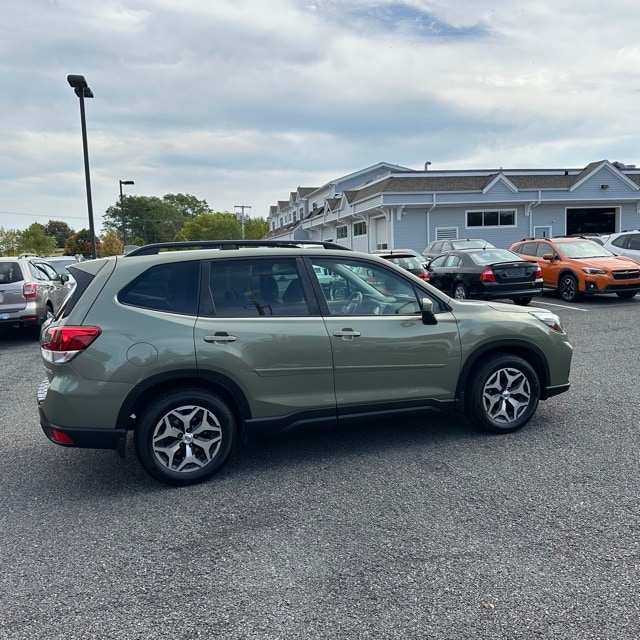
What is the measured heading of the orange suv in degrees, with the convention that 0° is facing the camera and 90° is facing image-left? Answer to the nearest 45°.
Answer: approximately 315°

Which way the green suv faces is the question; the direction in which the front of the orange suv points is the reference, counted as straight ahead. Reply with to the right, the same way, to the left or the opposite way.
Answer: to the left

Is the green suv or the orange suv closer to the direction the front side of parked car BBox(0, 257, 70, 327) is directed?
the orange suv

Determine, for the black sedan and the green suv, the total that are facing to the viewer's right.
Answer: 1

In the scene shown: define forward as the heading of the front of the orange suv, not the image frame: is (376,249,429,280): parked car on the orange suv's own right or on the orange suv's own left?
on the orange suv's own right

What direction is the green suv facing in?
to the viewer's right

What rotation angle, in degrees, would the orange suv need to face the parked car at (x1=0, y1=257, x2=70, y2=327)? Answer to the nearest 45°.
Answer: approximately 90° to its right

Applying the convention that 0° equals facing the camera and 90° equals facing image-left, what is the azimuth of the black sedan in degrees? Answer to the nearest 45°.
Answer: approximately 135°

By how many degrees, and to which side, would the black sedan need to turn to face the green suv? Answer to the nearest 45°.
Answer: approximately 135° to its left

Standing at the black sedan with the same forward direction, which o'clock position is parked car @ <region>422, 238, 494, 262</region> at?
The parked car is roughly at 1 o'clock from the black sedan.

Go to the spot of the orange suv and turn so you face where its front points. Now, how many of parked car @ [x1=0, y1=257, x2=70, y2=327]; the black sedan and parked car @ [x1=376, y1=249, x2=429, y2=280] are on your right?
3

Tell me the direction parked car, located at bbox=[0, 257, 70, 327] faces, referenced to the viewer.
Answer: facing away from the viewer and to the right of the viewer

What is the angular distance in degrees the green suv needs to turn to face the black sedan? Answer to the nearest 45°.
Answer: approximately 45° to its left
